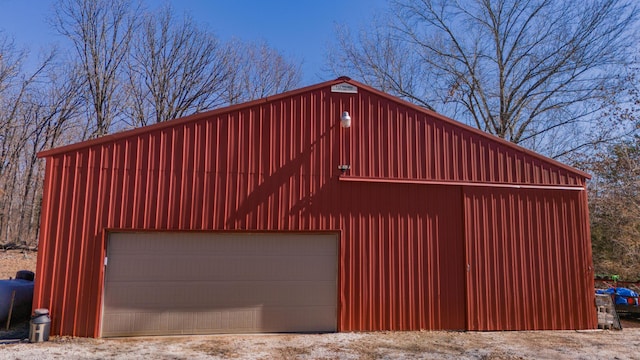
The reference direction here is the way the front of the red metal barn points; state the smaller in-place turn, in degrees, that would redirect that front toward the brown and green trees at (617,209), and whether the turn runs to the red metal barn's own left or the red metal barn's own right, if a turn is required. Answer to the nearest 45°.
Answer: approximately 135° to the red metal barn's own left

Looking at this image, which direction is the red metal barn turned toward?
toward the camera
